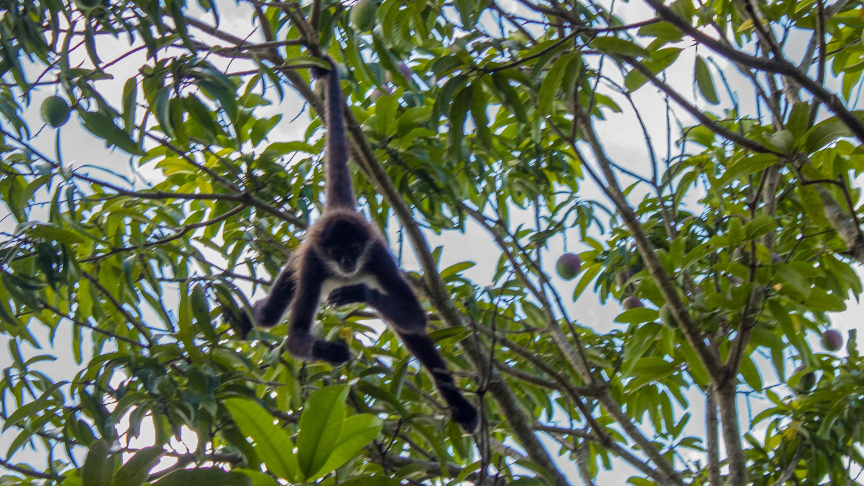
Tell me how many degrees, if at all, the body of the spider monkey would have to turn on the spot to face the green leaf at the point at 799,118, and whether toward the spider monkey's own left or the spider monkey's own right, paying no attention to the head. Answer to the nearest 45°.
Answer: approximately 45° to the spider monkey's own left

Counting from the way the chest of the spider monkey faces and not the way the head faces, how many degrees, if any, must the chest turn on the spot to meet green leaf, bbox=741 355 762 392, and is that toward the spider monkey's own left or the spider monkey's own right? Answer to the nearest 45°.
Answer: approximately 90° to the spider monkey's own left

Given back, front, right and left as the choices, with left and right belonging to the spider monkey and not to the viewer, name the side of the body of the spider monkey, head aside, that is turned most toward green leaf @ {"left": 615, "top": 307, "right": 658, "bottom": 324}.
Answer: left

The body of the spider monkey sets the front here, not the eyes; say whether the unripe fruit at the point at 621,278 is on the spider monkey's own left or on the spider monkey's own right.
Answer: on the spider monkey's own left

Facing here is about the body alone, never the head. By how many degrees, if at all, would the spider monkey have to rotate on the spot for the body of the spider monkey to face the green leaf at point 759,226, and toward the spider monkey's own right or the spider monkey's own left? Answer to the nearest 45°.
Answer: approximately 45° to the spider monkey's own left

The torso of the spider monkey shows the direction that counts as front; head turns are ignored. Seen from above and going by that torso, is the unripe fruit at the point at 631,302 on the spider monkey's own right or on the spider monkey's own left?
on the spider monkey's own left

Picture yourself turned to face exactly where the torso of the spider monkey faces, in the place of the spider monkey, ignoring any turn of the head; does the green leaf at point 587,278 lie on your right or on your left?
on your left

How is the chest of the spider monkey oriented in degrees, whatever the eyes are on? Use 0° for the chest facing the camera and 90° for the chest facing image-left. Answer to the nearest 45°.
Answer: approximately 0°

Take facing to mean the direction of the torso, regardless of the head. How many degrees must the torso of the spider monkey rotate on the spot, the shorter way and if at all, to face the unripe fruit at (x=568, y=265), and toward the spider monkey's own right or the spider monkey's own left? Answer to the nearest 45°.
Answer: approximately 135° to the spider monkey's own left
